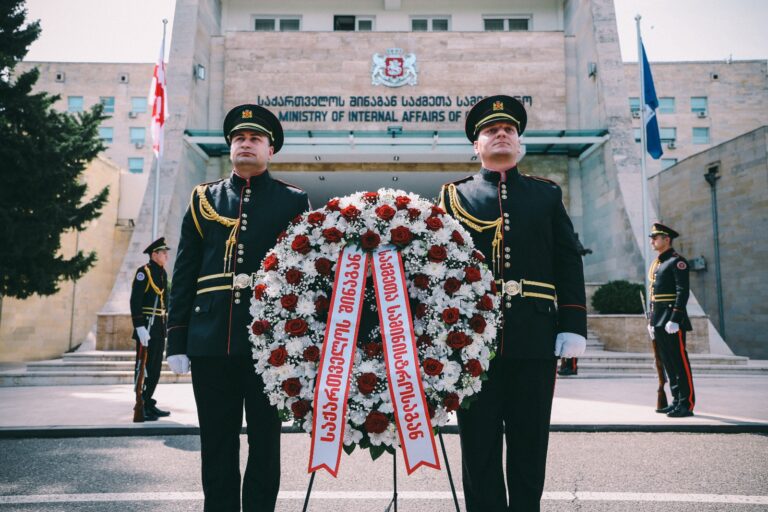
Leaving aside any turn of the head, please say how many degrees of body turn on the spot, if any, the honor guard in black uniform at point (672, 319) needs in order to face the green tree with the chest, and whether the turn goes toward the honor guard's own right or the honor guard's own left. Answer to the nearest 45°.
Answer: approximately 45° to the honor guard's own right

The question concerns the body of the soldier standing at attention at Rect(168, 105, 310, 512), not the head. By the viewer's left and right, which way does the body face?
facing the viewer

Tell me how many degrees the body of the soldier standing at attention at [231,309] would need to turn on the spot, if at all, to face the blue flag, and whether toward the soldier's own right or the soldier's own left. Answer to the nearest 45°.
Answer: approximately 135° to the soldier's own left

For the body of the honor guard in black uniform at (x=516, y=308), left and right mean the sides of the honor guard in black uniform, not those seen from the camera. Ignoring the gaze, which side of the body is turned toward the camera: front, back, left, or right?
front

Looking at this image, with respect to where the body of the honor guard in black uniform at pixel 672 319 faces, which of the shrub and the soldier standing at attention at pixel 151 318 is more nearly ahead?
the soldier standing at attention

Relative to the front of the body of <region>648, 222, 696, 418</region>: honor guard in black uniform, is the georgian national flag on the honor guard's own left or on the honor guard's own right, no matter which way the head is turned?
on the honor guard's own right

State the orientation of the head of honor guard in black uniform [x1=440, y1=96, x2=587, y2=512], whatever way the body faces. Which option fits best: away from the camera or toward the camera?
toward the camera

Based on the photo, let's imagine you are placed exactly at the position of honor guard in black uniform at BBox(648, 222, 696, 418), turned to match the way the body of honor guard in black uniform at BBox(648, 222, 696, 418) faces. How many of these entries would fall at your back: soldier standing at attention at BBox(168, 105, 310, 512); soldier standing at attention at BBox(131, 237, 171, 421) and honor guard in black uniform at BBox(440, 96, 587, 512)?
0
